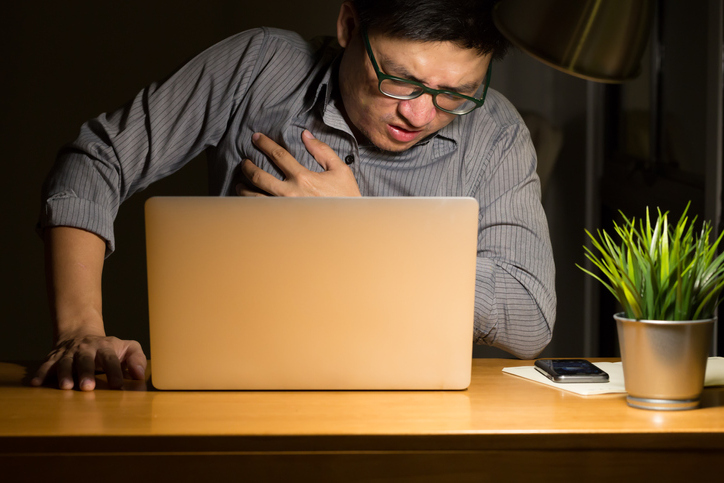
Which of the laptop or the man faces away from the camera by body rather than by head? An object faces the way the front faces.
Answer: the laptop

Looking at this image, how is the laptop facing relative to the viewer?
away from the camera

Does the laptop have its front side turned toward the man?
yes

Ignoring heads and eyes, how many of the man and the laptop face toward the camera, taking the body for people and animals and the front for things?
1

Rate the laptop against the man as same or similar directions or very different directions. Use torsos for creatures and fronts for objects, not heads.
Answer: very different directions

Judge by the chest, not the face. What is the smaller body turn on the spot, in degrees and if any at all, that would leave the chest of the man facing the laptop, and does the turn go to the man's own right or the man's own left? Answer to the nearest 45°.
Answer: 0° — they already face it

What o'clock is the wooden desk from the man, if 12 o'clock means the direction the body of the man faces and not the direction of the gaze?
The wooden desk is roughly at 12 o'clock from the man.

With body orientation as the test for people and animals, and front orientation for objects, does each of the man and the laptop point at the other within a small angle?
yes

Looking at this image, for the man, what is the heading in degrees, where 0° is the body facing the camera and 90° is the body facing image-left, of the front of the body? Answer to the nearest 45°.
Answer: approximately 0°
